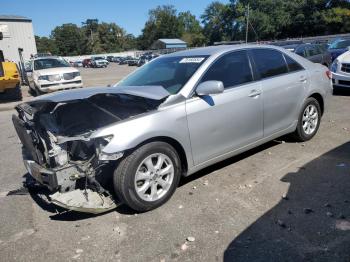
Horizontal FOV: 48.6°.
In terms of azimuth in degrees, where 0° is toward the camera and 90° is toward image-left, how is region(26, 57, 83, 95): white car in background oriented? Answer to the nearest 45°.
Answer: approximately 315°

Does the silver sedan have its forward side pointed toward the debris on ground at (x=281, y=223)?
no

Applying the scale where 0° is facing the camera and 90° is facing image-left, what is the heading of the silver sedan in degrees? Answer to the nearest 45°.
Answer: approximately 45°

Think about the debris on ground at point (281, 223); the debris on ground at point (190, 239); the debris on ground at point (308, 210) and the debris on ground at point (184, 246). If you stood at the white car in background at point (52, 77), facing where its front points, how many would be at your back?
0

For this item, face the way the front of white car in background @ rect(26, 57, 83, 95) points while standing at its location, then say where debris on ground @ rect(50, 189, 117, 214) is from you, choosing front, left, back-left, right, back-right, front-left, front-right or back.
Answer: front-right

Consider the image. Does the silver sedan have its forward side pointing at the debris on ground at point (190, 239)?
no

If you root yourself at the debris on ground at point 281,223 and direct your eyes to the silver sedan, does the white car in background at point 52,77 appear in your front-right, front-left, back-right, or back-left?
front-right

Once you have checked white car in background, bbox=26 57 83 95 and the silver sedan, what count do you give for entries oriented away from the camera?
0

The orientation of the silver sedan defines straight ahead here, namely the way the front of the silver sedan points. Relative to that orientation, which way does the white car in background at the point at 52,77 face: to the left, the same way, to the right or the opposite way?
to the left

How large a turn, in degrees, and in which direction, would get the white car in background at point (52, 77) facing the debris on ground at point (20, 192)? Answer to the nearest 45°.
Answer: approximately 45° to its right

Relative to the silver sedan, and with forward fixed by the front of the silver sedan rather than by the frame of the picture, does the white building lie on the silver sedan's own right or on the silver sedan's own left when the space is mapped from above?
on the silver sedan's own right

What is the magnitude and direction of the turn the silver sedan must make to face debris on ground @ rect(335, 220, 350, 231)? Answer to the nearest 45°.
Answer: approximately 90° to its left

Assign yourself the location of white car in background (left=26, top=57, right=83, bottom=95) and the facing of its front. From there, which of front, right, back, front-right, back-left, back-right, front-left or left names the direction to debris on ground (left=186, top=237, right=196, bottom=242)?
front-right
